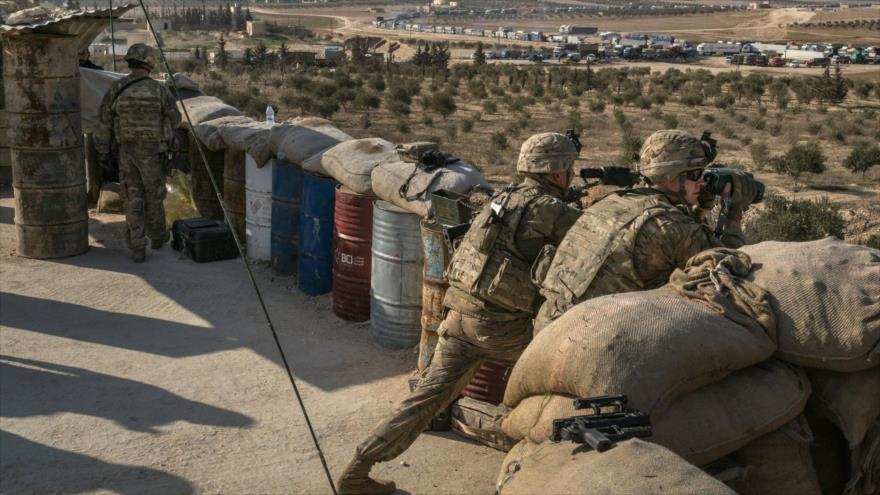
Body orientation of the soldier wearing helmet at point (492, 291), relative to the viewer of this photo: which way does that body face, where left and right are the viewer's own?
facing away from the viewer and to the right of the viewer

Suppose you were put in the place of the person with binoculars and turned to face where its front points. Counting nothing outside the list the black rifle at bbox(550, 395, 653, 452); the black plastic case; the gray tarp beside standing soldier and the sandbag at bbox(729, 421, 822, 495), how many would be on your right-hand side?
2

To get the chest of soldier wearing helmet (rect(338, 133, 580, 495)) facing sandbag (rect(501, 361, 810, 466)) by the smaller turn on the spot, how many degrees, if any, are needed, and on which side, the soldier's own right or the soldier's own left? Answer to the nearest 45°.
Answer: approximately 90° to the soldier's own right

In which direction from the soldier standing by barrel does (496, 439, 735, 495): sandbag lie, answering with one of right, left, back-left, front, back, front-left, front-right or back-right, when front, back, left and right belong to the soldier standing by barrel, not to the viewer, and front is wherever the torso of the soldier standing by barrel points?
back

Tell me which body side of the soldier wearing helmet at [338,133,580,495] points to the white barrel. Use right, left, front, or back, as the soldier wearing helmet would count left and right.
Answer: left

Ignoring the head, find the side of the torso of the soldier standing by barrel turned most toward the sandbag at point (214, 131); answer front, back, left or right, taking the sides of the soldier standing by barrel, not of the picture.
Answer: right

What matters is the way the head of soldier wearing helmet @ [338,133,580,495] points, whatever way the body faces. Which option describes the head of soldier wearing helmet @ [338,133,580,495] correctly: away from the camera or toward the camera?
away from the camera

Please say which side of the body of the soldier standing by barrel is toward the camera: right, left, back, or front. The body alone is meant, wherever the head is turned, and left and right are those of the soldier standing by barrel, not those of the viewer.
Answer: back

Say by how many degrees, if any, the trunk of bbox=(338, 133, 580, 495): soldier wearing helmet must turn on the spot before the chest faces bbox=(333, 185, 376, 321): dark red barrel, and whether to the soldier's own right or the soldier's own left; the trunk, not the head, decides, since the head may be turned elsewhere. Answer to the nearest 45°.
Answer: approximately 45° to the soldier's own left

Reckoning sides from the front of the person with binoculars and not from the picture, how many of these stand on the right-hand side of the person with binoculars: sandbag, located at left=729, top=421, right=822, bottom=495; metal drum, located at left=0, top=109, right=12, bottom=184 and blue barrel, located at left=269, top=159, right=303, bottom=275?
1

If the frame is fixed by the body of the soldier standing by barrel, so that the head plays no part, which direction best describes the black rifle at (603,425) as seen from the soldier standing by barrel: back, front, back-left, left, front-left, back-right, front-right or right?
back

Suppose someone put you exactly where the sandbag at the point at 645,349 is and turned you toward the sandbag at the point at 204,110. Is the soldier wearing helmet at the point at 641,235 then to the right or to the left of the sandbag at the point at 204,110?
right
